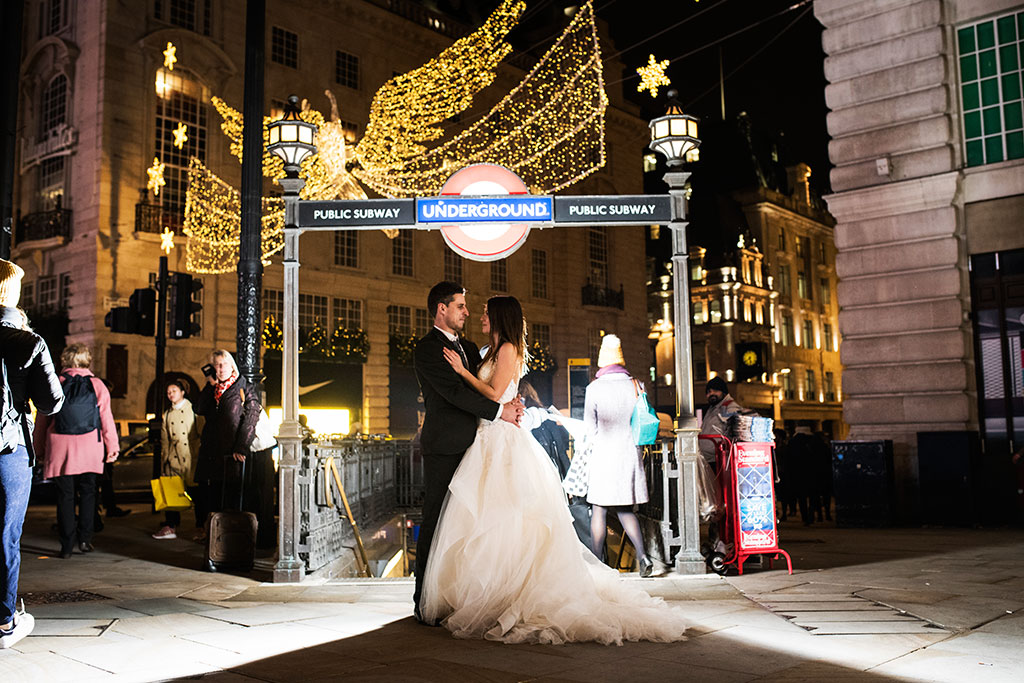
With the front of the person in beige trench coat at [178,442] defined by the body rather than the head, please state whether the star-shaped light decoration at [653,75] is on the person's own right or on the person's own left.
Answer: on the person's own left

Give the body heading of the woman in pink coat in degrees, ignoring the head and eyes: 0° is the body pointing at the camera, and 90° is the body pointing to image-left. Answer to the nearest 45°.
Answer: approximately 180°

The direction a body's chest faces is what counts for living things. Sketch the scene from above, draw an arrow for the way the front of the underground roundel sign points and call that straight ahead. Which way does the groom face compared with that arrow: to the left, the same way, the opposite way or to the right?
to the left

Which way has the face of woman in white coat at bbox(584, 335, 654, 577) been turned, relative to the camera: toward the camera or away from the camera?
away from the camera

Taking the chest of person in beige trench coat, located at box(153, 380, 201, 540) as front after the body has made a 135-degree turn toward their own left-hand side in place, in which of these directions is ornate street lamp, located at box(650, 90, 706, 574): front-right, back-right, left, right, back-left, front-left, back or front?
front-right

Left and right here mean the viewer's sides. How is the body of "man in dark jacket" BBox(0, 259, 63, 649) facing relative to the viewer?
facing away from the viewer and to the right of the viewer

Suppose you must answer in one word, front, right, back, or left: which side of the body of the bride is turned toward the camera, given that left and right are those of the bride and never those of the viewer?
left

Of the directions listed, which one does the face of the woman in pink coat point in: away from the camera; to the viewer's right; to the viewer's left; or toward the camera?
away from the camera

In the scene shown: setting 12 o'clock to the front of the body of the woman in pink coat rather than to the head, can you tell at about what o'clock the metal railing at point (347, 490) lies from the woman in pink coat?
The metal railing is roughly at 3 o'clock from the woman in pink coat.

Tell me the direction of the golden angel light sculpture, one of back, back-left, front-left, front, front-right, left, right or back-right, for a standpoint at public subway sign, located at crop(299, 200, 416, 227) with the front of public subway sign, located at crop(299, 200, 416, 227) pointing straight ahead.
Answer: back

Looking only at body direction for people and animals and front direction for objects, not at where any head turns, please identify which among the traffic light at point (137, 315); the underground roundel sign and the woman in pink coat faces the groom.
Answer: the underground roundel sign

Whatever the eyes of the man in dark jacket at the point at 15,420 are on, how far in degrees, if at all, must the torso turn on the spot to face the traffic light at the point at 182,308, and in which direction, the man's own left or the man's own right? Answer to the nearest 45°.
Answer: approximately 45° to the man's own left

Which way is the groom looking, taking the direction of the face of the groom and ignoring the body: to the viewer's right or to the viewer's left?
to the viewer's right

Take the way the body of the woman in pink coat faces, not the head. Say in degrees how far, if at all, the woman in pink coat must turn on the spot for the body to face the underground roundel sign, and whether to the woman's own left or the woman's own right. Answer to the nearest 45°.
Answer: approximately 135° to the woman's own right

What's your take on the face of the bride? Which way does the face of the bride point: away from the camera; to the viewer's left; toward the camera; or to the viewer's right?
to the viewer's left

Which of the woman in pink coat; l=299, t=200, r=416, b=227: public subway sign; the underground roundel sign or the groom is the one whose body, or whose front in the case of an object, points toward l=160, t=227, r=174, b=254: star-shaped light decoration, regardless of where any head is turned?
the woman in pink coat

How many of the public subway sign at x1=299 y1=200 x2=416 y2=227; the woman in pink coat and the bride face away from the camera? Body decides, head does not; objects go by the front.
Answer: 1

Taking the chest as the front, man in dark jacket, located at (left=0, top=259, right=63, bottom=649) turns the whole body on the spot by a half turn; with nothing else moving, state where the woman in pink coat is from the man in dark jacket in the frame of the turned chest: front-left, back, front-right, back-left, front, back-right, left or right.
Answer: back-right
